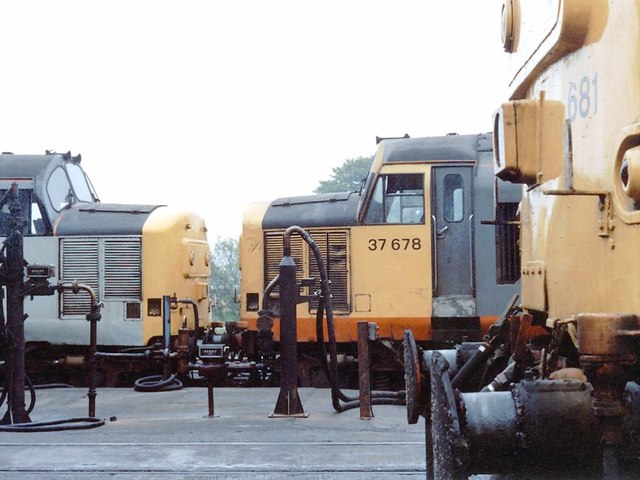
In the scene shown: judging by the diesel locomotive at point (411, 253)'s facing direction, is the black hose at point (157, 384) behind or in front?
in front

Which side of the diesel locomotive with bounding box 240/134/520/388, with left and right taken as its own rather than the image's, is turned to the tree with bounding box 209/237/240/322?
right

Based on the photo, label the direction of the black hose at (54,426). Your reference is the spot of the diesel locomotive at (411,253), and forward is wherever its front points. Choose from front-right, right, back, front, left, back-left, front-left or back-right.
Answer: front-left

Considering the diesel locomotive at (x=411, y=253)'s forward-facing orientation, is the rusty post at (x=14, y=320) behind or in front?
in front

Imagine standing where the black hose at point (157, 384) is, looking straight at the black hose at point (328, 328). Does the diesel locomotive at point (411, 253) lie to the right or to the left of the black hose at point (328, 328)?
left

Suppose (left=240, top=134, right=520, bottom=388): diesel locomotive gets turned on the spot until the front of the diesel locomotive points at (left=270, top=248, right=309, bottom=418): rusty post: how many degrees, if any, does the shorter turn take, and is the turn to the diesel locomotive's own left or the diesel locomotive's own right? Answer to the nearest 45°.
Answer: approximately 45° to the diesel locomotive's own left

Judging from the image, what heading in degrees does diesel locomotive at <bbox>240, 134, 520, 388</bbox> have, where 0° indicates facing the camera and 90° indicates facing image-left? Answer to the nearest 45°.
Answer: approximately 90°

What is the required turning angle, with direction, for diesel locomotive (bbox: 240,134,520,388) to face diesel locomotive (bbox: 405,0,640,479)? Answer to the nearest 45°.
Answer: approximately 90° to its left

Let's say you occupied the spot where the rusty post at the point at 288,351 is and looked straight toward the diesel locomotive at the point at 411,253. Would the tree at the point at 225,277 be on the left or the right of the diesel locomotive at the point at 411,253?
left
